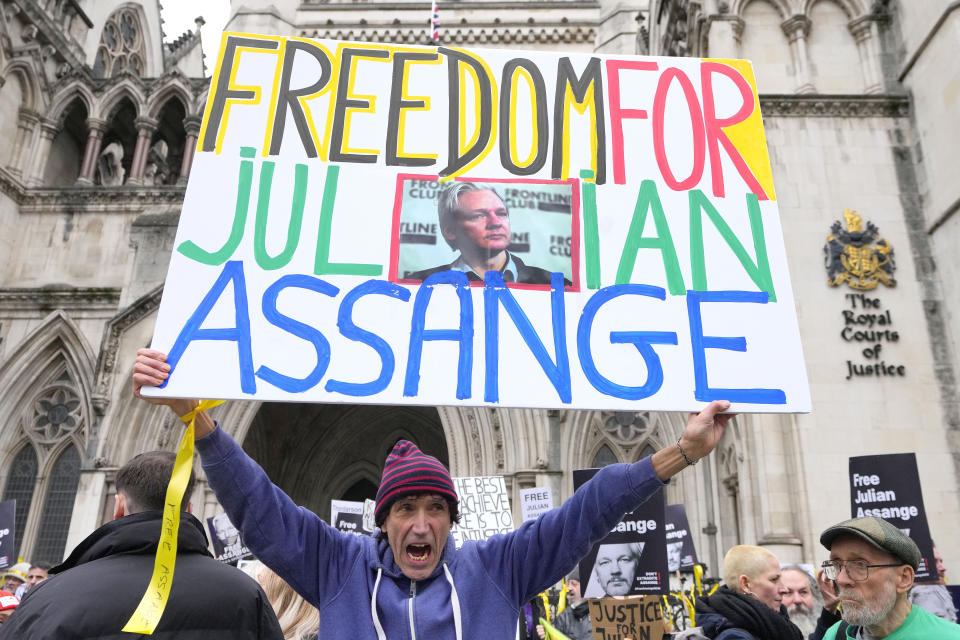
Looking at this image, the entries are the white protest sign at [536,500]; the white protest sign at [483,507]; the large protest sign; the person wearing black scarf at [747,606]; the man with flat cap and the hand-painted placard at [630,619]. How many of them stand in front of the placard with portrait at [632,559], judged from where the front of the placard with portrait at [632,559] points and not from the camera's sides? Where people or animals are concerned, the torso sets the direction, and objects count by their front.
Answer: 4

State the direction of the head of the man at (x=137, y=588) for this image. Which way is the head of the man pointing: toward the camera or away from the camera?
away from the camera

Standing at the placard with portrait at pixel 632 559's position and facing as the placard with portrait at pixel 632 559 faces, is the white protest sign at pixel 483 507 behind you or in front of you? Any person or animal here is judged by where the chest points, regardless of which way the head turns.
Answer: behind

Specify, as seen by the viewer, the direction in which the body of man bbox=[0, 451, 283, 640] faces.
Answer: away from the camera
